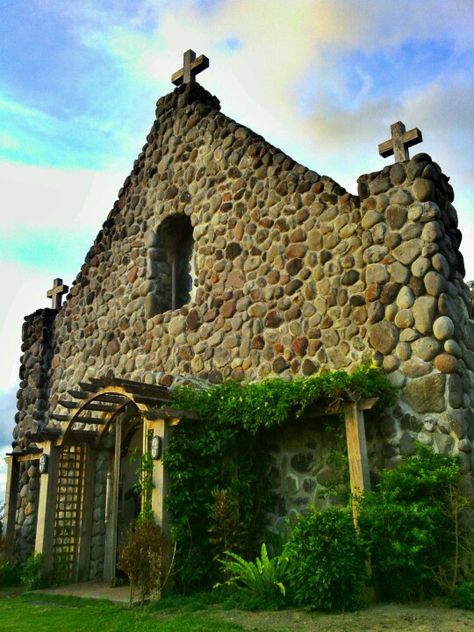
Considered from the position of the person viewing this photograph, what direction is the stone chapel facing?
facing the viewer and to the left of the viewer

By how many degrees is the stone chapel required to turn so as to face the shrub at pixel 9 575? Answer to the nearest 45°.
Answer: approximately 90° to its right
